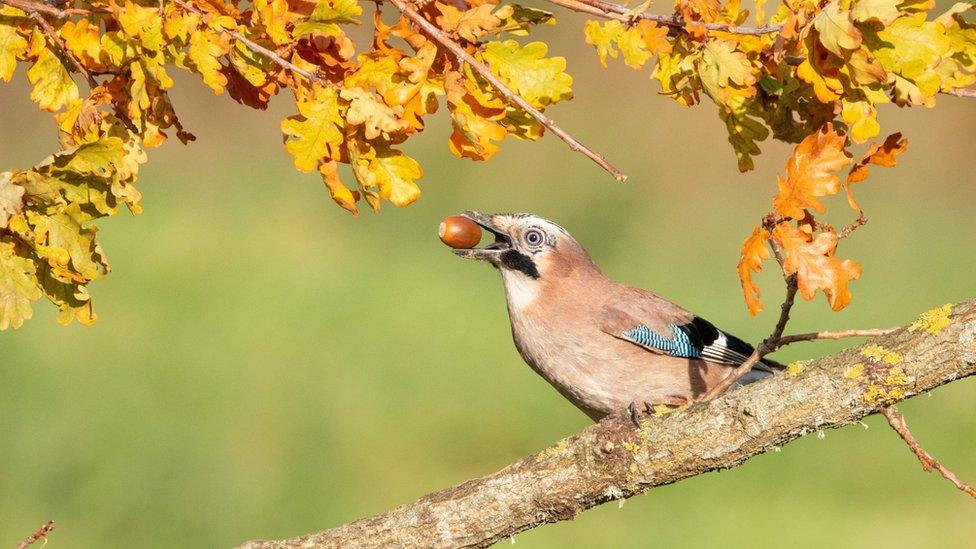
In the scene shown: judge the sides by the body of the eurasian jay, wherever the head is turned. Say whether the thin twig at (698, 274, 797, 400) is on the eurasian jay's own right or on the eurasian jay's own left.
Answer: on the eurasian jay's own left

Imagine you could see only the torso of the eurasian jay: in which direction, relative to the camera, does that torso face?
to the viewer's left
